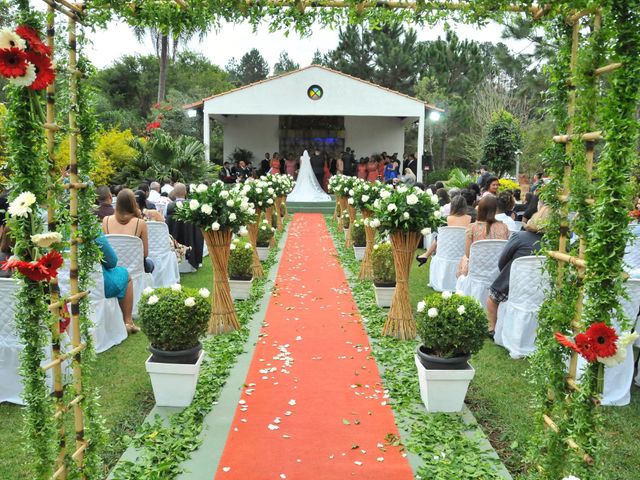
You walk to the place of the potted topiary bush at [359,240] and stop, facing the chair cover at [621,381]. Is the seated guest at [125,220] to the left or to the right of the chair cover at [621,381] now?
right

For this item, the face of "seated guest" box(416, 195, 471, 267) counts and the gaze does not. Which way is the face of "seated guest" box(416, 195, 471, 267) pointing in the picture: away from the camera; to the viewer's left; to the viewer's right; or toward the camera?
away from the camera

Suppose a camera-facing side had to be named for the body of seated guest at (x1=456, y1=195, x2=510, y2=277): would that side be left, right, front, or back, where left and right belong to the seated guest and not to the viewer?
back

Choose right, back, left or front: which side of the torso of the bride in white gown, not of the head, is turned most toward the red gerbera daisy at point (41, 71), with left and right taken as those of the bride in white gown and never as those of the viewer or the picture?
back

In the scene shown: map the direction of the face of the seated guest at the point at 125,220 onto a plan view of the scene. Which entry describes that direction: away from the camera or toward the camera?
away from the camera

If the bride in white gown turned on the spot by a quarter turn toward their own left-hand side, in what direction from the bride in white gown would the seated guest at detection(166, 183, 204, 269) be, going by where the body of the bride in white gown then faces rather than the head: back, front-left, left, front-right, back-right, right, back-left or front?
left

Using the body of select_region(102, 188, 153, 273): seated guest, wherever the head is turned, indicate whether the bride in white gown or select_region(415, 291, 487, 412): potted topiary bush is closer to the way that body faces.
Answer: the bride in white gown

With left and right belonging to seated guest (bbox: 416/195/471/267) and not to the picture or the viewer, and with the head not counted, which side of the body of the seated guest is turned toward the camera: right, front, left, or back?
back

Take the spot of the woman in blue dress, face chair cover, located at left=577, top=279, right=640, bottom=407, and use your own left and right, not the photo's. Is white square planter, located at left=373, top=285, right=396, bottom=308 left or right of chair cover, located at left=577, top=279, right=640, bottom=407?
left

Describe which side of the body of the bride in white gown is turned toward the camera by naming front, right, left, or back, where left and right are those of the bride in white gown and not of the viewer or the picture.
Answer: back

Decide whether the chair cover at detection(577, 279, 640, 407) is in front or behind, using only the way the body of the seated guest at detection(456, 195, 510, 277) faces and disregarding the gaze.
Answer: behind

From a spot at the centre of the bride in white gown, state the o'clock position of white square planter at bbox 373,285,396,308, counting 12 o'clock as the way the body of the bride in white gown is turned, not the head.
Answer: The white square planter is roughly at 6 o'clock from the bride in white gown.

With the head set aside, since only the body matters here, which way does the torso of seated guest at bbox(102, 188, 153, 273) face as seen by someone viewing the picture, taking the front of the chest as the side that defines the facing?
away from the camera
